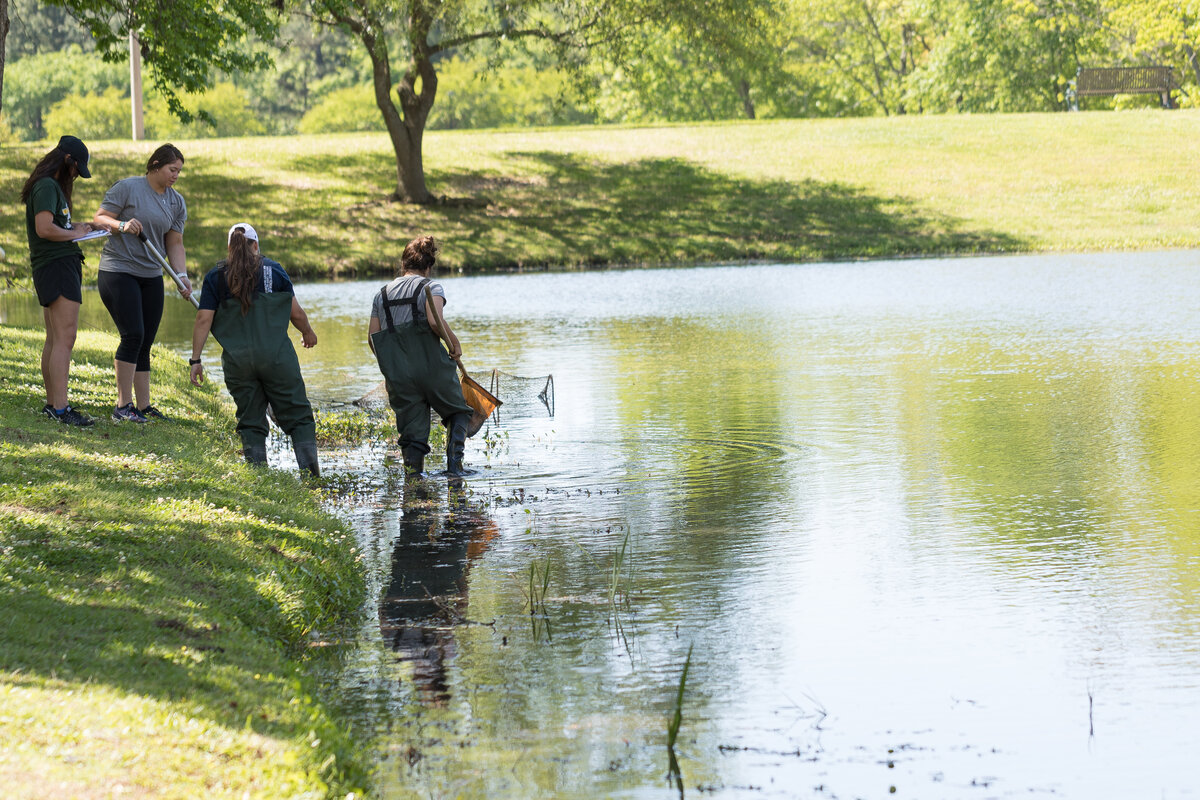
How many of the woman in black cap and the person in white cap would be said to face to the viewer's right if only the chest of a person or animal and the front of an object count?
1

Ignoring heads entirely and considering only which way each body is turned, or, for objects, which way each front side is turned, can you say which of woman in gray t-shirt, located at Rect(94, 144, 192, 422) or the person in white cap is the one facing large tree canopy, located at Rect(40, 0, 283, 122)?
the person in white cap

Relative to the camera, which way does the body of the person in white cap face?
away from the camera

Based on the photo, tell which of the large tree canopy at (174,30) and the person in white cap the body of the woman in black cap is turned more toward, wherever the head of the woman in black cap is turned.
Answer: the person in white cap

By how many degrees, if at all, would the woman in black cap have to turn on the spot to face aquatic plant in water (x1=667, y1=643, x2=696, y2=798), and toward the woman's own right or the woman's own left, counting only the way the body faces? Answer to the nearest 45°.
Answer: approximately 90° to the woman's own right

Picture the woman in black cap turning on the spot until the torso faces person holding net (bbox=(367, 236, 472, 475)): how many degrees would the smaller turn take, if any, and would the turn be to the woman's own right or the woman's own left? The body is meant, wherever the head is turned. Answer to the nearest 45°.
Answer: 0° — they already face them

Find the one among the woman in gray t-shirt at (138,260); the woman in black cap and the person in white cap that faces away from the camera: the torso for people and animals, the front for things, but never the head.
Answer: the person in white cap

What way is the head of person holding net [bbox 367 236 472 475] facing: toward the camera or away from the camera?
away from the camera

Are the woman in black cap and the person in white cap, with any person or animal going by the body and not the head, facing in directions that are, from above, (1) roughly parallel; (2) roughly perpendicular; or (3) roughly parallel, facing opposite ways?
roughly perpendicular

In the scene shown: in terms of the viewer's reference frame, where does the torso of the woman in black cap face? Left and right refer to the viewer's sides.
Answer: facing to the right of the viewer

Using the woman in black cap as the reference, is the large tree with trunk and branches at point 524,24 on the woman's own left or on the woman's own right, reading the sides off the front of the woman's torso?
on the woman's own left
